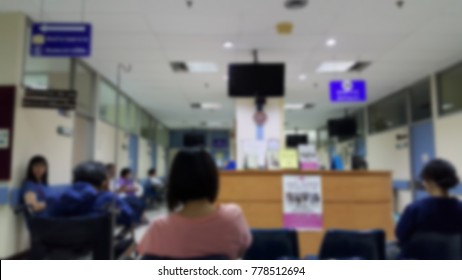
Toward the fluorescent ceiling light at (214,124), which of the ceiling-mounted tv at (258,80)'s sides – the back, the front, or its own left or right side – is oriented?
back

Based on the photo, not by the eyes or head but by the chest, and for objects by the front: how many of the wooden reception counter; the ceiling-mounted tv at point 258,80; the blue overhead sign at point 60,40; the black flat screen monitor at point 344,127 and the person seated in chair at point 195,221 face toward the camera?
4

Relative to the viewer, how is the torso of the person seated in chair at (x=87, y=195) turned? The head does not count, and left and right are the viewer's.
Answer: facing away from the viewer and to the right of the viewer

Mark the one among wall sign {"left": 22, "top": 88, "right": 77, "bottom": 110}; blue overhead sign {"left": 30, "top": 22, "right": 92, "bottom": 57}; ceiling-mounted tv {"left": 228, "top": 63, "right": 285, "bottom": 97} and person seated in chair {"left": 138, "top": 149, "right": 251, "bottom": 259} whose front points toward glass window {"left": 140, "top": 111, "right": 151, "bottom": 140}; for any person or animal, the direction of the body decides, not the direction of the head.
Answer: the person seated in chair

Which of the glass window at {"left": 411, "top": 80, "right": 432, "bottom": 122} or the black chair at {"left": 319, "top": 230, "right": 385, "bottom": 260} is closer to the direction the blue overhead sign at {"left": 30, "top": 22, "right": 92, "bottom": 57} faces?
the black chair

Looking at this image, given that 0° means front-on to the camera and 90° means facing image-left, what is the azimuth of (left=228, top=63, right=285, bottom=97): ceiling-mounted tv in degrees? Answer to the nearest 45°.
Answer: approximately 0°

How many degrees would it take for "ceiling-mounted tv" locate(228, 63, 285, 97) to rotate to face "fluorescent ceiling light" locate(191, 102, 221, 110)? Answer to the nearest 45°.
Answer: approximately 180°

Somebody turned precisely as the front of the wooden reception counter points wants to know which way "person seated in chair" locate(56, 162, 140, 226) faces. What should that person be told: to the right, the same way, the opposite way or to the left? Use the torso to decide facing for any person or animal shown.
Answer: the opposite way

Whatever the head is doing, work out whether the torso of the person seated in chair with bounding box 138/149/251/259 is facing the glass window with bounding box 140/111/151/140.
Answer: yes

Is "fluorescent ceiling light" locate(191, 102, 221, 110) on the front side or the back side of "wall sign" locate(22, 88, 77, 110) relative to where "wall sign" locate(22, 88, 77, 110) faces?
on the back side

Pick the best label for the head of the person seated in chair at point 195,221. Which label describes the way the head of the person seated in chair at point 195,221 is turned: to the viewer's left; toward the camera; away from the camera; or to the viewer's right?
away from the camera

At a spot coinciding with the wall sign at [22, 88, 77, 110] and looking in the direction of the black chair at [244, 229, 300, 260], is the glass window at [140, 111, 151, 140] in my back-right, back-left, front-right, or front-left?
back-left
